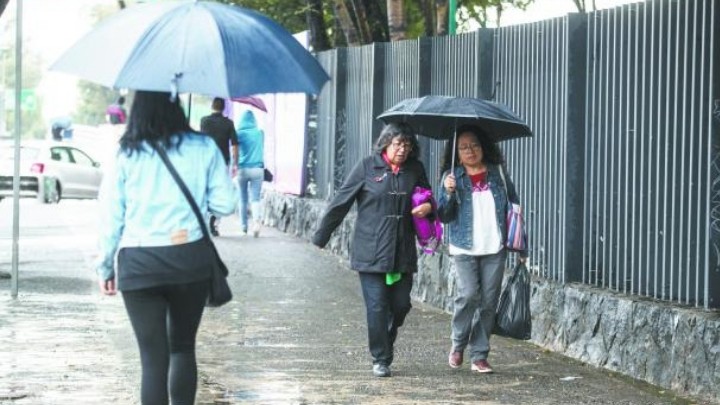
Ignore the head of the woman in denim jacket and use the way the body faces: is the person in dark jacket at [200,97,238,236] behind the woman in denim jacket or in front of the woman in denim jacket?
behind

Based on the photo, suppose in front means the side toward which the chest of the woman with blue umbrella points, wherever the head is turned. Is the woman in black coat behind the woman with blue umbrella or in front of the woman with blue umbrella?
in front

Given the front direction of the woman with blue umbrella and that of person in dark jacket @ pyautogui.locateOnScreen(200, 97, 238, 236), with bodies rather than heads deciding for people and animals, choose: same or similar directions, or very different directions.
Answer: same or similar directions

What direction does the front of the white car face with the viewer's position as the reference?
facing away from the viewer and to the right of the viewer

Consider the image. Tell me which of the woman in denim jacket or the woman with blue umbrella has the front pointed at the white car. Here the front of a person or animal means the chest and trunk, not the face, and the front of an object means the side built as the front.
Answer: the woman with blue umbrella

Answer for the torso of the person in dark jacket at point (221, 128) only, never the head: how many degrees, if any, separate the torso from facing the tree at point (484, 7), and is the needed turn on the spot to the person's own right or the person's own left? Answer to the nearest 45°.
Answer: approximately 45° to the person's own right

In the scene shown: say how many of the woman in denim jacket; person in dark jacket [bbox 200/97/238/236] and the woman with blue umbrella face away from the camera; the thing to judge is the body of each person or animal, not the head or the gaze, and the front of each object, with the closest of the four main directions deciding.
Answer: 2

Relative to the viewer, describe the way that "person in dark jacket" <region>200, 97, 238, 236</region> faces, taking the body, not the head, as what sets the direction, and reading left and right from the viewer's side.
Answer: facing away from the viewer

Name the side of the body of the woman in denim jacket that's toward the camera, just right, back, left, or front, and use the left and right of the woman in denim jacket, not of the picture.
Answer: front

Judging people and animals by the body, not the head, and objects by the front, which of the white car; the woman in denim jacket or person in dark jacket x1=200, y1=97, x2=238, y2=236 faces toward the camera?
the woman in denim jacket

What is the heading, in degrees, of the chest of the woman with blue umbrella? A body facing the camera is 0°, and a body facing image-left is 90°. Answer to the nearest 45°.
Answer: approximately 180°

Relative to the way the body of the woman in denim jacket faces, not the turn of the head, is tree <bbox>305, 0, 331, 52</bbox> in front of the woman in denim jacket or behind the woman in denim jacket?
behind

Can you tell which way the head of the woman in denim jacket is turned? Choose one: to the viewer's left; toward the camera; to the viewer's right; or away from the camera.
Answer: toward the camera

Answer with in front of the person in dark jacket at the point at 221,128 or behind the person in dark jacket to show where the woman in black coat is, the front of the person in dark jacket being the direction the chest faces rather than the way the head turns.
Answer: behind
